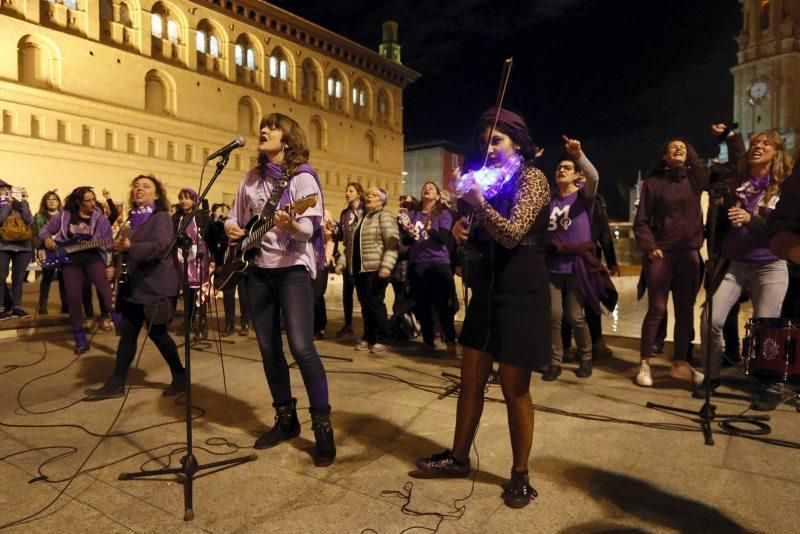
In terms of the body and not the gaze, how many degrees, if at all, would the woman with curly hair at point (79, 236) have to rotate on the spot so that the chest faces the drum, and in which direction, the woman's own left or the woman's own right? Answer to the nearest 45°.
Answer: approximately 45° to the woman's own left

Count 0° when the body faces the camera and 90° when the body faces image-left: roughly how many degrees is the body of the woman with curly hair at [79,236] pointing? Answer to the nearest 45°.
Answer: approximately 0°

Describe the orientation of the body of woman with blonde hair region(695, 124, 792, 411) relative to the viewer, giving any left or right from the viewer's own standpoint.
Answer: facing the viewer and to the left of the viewer

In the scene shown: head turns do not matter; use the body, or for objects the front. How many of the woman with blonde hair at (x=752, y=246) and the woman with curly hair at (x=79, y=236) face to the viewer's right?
0

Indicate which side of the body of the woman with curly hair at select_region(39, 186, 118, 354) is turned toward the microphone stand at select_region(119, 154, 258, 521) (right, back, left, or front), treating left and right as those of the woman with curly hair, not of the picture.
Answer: front

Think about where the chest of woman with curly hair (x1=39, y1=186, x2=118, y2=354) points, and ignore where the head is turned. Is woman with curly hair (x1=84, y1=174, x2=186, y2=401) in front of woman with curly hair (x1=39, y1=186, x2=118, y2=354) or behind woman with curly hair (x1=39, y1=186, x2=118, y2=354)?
in front

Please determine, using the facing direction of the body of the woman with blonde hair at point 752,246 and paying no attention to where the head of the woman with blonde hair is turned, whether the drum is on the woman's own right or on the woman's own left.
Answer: on the woman's own left
